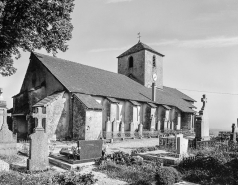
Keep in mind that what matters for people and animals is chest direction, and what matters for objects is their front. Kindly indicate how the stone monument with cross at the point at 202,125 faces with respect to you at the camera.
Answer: facing the viewer and to the left of the viewer

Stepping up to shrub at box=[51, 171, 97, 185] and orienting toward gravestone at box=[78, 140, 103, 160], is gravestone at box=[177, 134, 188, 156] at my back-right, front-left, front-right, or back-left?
front-right

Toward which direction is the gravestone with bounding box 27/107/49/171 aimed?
toward the camera

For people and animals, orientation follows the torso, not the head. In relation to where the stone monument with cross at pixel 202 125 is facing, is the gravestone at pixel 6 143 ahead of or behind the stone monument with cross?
ahead

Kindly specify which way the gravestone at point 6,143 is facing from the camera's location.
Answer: facing the viewer

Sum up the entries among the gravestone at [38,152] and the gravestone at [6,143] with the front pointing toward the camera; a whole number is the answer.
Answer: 2

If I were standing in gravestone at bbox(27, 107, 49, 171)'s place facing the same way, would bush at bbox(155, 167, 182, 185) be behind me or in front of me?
in front
